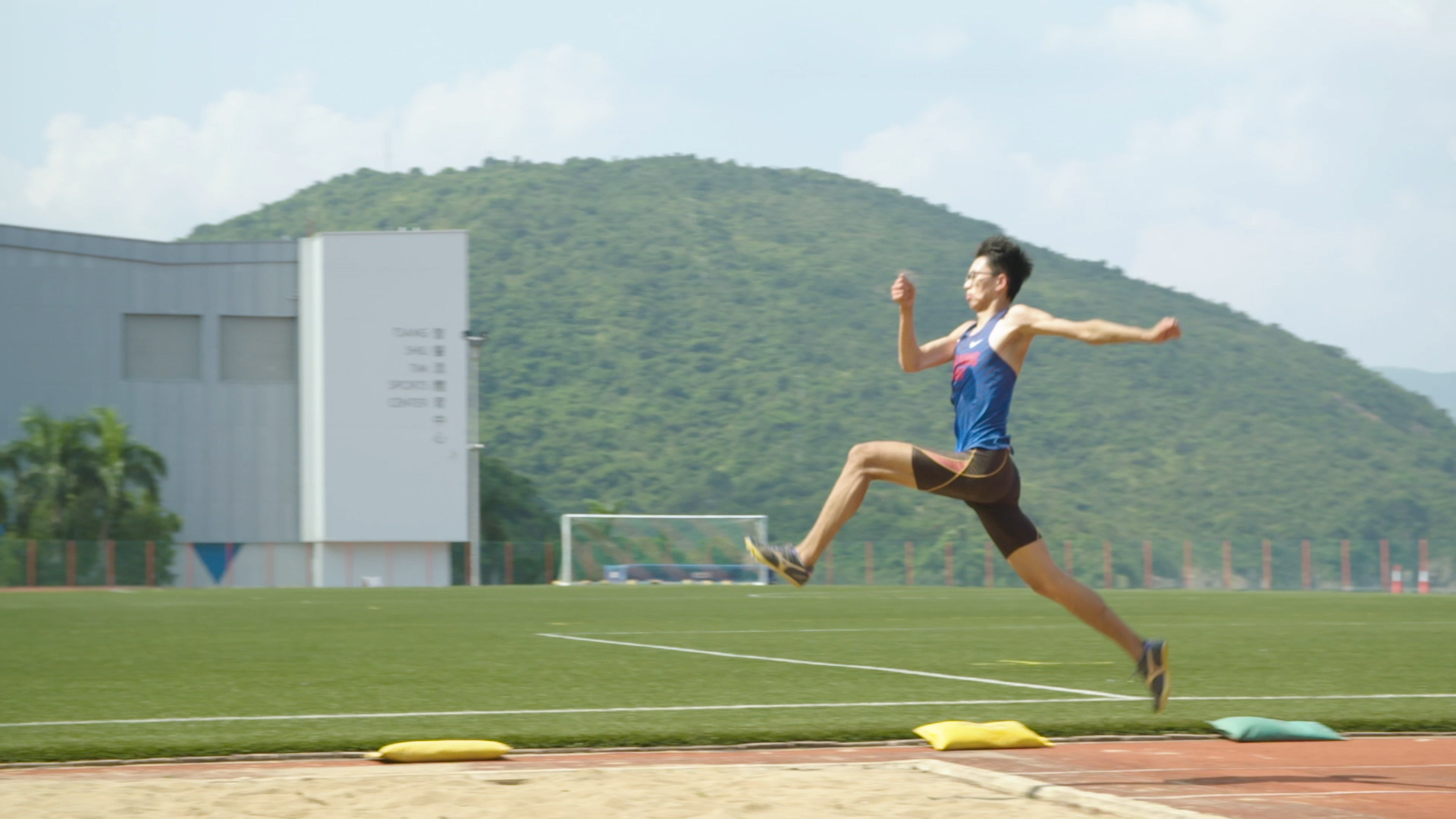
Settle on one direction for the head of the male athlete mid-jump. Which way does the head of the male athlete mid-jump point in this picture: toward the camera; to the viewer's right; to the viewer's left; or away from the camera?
to the viewer's left

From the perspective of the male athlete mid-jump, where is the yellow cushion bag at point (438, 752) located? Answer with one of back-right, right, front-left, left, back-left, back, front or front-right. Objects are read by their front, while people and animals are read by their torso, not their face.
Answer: front

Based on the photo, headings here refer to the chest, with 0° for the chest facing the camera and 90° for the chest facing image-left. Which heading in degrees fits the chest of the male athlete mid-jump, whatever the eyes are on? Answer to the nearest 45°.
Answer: approximately 90°
